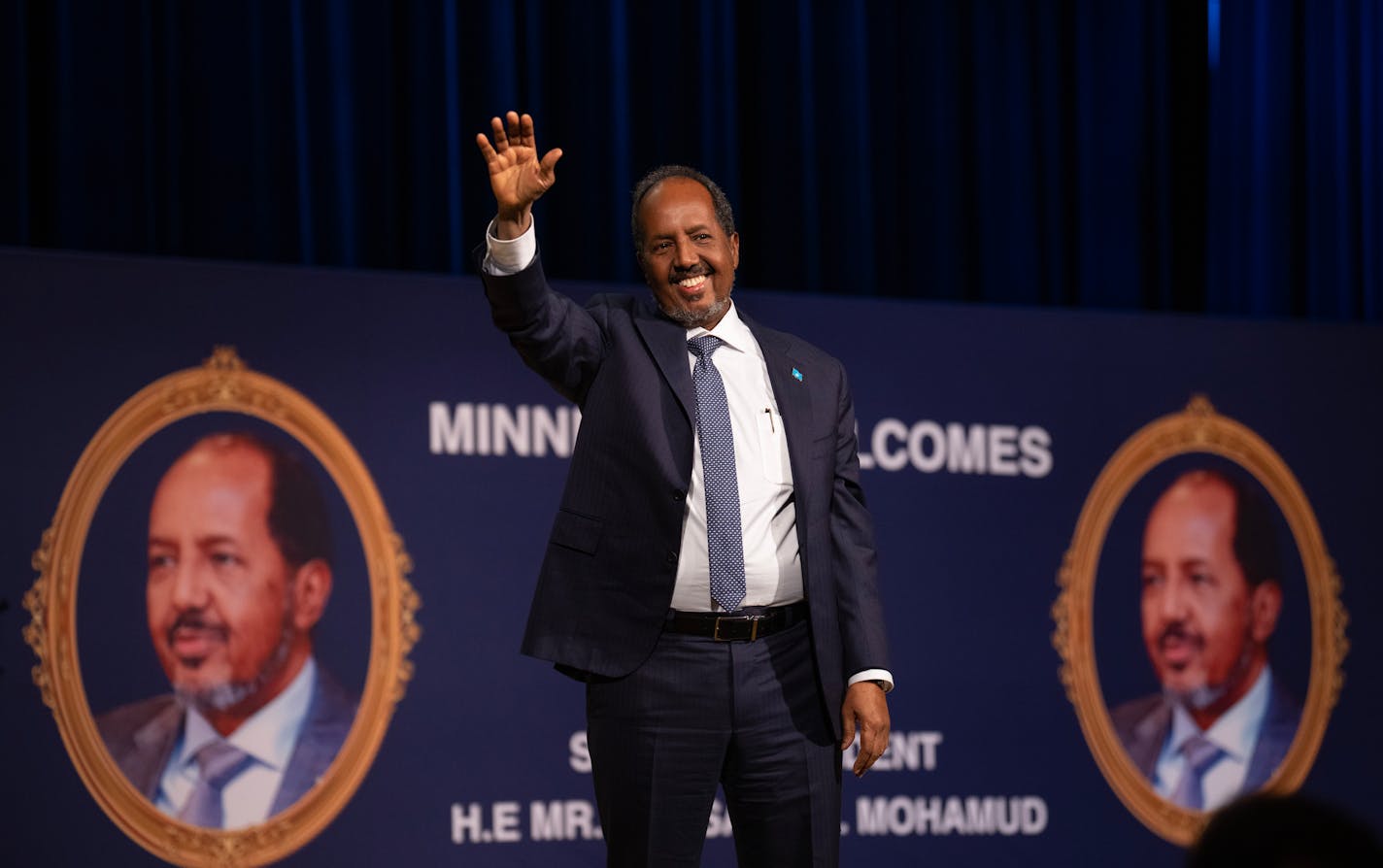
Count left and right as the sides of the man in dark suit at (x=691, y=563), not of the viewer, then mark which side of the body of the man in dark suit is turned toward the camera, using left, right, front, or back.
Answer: front
